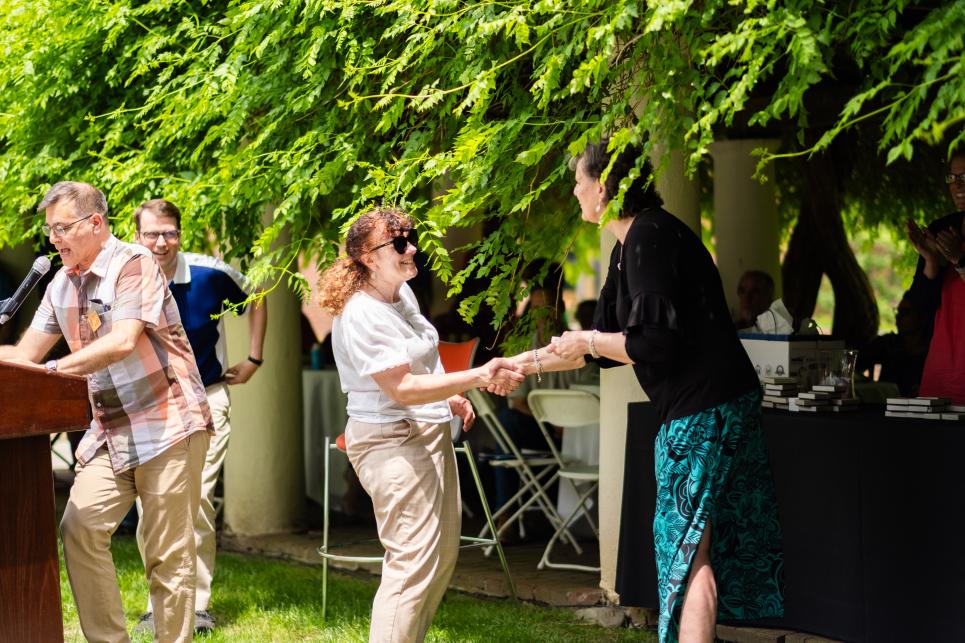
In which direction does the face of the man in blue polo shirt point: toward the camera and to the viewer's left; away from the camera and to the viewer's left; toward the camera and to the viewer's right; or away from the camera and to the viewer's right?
toward the camera and to the viewer's right

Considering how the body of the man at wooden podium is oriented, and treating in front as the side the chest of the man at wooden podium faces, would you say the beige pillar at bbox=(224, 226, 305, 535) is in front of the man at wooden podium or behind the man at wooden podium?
behind

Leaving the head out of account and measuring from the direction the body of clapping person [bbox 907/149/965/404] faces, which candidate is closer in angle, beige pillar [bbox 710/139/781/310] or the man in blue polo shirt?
the man in blue polo shirt

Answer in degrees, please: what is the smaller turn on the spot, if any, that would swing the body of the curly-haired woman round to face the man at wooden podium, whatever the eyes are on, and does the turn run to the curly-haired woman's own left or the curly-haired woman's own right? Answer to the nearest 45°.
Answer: approximately 180°

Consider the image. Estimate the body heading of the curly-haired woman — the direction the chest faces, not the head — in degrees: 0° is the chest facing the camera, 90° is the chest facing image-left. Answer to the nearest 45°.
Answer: approximately 270°

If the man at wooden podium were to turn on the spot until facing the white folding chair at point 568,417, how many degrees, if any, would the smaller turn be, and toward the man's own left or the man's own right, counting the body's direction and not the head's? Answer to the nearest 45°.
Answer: approximately 180°

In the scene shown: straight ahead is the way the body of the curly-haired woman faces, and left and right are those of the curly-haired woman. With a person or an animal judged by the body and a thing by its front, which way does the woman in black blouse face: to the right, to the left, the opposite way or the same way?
the opposite way

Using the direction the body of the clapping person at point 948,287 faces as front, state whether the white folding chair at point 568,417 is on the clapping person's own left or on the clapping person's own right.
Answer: on the clapping person's own right

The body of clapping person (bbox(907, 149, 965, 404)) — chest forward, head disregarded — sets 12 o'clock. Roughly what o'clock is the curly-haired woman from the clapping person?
The curly-haired woman is roughly at 12 o'clock from the clapping person.

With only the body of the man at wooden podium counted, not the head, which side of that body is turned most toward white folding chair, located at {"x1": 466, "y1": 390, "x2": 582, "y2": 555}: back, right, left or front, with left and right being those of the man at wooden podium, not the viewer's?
back

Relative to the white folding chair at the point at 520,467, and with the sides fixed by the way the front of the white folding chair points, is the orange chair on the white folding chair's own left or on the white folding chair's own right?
on the white folding chair's own right

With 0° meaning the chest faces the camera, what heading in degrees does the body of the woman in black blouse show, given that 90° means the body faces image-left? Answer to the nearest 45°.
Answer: approximately 90°
